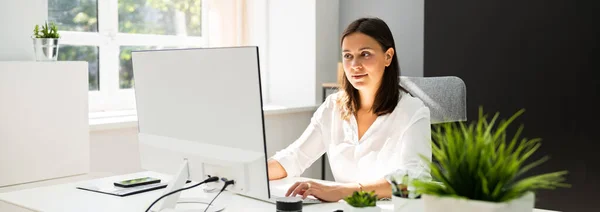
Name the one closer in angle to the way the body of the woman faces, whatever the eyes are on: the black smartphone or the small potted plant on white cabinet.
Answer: the black smartphone

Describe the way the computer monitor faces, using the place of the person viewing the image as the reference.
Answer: facing away from the viewer and to the right of the viewer

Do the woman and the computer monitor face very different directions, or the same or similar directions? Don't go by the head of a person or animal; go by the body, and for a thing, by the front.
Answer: very different directions

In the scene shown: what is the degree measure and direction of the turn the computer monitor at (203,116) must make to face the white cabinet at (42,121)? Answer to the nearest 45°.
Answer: approximately 90° to its left

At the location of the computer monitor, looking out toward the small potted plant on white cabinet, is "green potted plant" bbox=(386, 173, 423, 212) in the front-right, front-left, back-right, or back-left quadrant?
back-right

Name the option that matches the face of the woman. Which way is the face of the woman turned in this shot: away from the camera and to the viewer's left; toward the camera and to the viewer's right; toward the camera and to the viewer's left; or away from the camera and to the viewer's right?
toward the camera and to the viewer's left

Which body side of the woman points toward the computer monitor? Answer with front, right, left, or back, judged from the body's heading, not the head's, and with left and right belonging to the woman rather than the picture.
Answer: front

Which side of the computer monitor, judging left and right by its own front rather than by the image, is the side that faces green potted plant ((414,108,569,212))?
right

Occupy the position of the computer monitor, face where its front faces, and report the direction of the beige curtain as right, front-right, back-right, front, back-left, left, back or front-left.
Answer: front-left

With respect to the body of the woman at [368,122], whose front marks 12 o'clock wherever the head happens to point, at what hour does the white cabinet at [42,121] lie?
The white cabinet is roughly at 2 o'clock from the woman.

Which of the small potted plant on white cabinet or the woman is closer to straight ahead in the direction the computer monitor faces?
the woman

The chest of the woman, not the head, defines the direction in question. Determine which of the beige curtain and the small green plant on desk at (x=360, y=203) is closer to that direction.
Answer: the small green plant on desk

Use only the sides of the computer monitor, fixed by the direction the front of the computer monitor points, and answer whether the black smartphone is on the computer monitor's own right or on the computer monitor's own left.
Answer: on the computer monitor's own left
